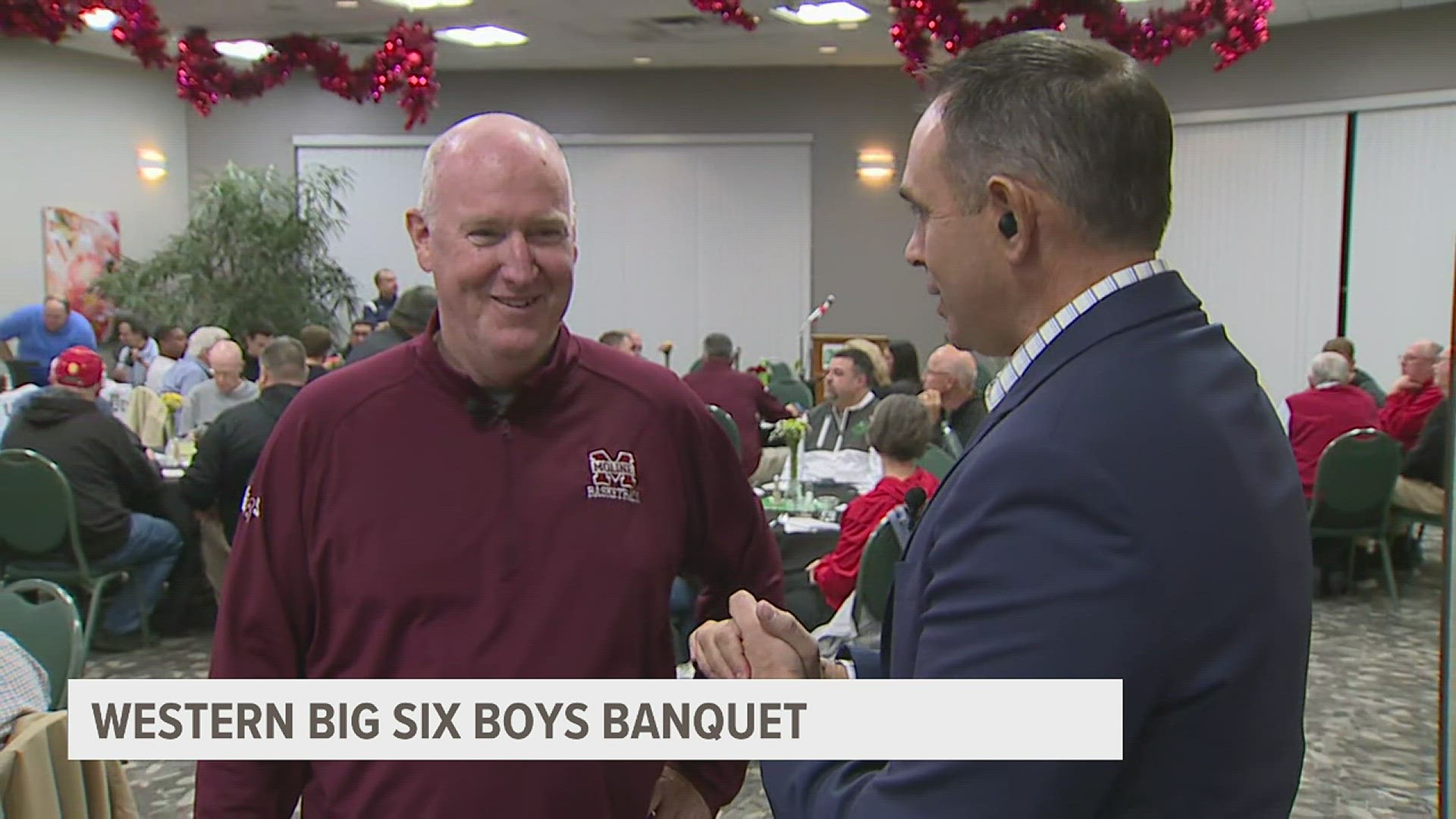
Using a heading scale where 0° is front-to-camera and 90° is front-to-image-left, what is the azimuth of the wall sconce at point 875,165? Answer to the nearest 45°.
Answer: approximately 0°

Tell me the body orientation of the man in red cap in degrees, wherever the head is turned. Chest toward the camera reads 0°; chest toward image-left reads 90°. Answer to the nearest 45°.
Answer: approximately 225°

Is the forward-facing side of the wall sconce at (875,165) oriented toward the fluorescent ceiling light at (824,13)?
yes

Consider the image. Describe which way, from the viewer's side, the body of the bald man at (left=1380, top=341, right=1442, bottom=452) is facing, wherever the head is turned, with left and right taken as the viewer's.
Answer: facing to the left of the viewer

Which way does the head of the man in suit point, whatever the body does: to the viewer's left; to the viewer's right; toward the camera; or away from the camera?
to the viewer's left

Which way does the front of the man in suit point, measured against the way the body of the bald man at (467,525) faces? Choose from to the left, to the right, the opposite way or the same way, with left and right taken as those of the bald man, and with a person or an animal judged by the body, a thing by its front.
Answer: the opposite way

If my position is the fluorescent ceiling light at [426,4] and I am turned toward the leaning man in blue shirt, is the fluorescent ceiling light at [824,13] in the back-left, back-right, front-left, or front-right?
back-right

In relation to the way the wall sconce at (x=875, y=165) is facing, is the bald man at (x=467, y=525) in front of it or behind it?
in front

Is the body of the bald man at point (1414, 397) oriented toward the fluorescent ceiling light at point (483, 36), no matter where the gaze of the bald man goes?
yes

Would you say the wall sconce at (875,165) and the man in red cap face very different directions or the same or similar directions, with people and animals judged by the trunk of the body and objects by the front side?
very different directions

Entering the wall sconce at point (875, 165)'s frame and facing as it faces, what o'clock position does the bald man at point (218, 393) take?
The bald man is roughly at 1 o'clock from the wall sconce.

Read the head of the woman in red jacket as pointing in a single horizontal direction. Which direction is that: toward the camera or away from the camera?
away from the camera

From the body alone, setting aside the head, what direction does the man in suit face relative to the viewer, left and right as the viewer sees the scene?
facing away from the viewer and to the left of the viewer

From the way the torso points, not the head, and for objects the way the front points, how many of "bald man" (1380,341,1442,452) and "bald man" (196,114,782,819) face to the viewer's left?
1
